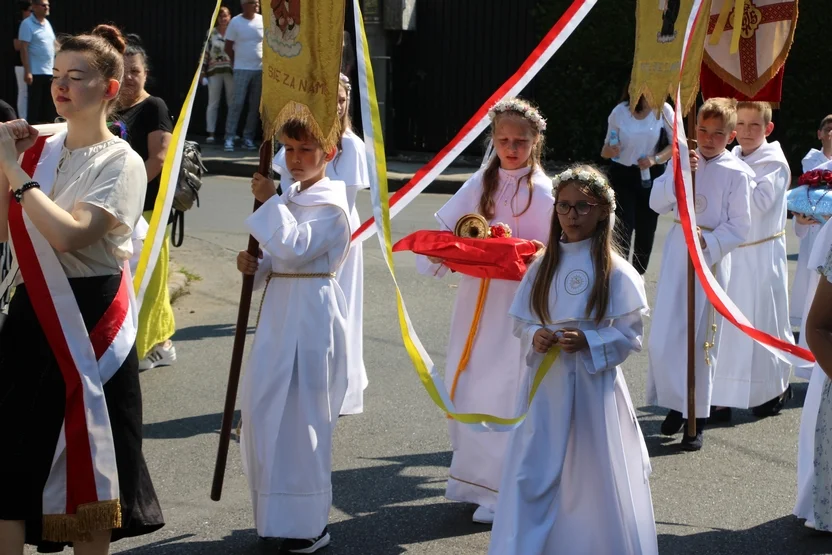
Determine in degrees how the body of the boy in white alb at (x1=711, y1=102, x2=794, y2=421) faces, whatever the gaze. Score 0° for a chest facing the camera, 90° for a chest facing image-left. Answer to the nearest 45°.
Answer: approximately 45°

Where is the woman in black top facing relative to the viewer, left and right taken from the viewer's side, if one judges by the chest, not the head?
facing the viewer and to the left of the viewer

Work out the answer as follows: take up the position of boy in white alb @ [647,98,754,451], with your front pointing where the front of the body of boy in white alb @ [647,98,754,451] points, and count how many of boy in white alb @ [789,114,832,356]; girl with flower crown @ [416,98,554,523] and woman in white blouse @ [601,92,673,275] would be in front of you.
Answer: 1

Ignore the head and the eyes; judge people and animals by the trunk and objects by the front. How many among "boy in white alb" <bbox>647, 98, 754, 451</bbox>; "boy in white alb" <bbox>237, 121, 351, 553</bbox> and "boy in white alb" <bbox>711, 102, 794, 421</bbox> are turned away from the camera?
0

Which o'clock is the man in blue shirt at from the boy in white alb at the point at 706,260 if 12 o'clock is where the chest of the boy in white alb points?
The man in blue shirt is roughly at 3 o'clock from the boy in white alb.

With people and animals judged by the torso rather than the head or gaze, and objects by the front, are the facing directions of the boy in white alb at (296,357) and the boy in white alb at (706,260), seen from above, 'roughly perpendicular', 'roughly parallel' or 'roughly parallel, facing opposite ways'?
roughly parallel

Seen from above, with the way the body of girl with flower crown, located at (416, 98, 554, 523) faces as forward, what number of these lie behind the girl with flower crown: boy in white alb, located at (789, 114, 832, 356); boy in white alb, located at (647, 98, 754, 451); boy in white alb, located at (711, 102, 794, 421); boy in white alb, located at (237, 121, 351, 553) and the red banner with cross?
4

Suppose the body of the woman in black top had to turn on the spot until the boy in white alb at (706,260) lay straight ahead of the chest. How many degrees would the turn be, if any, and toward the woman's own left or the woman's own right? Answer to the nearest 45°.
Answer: approximately 90° to the woman's own left

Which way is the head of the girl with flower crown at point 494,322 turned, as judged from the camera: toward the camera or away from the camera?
toward the camera

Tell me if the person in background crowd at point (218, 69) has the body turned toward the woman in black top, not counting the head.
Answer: yes

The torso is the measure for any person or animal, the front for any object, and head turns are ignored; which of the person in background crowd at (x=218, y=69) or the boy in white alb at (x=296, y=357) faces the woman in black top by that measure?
the person in background crowd

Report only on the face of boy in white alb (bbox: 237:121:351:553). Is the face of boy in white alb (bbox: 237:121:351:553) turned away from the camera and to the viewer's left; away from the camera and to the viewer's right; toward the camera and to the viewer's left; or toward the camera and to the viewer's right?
toward the camera and to the viewer's left

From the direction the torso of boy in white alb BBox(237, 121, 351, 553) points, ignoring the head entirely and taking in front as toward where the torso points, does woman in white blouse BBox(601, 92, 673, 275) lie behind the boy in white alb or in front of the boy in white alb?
behind
